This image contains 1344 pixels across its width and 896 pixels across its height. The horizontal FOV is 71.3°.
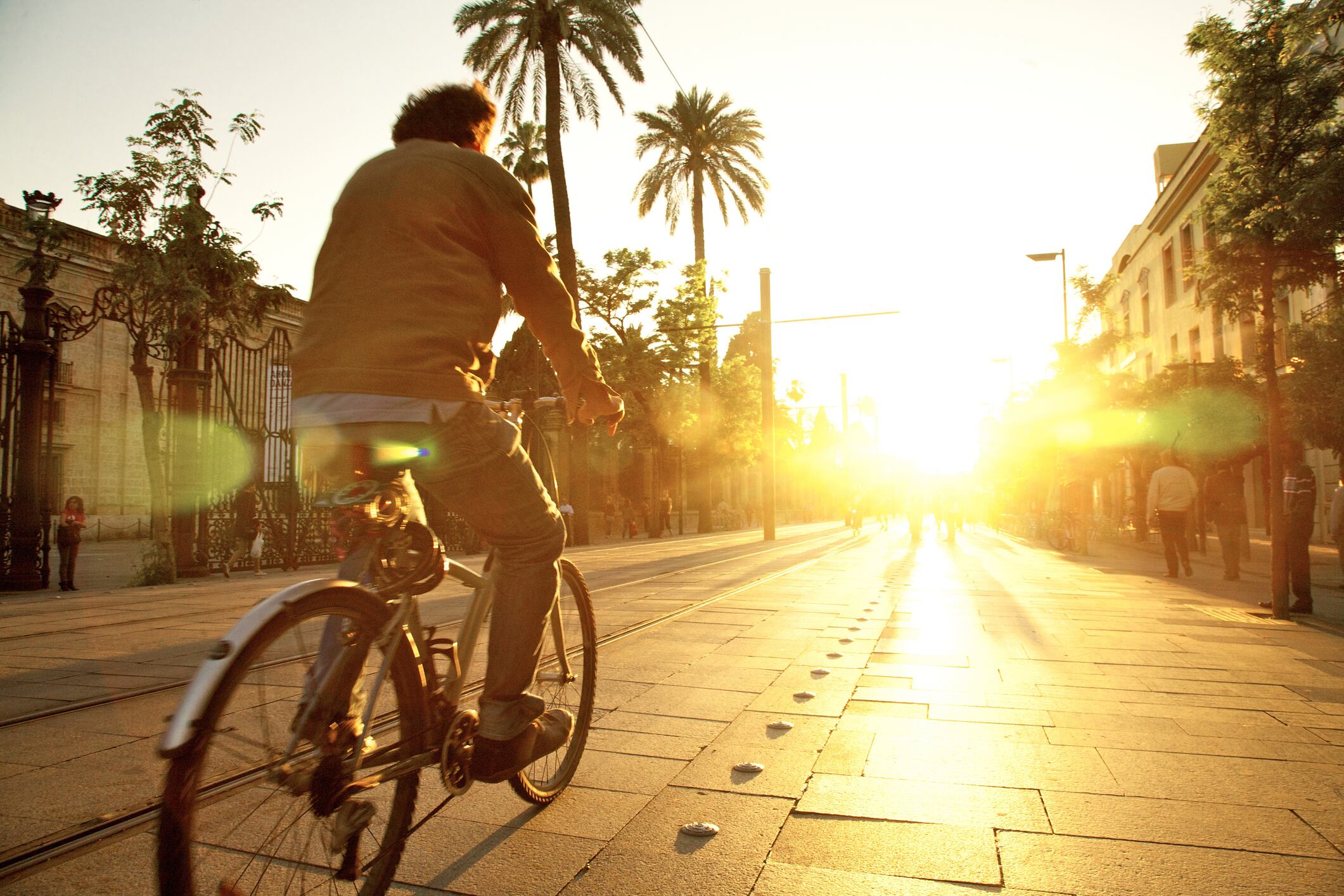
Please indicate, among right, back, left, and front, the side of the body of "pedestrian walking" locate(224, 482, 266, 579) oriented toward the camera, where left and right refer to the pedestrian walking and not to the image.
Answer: right

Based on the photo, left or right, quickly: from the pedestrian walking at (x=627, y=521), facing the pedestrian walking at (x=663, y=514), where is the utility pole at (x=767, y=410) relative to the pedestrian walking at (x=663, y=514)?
right

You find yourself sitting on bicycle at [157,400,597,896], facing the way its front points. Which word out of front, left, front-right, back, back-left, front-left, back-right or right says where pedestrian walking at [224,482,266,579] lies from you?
front-left

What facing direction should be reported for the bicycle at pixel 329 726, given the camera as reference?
facing away from the viewer and to the right of the viewer

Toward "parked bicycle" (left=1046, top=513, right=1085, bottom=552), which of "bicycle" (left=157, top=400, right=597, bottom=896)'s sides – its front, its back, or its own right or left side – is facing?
front

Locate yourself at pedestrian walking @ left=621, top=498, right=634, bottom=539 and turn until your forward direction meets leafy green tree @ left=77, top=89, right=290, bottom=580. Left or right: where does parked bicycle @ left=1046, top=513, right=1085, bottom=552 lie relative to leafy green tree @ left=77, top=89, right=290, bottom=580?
left

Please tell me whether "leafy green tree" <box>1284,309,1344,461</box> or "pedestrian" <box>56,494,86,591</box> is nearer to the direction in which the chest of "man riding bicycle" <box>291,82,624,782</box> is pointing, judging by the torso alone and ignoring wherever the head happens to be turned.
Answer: the leafy green tree

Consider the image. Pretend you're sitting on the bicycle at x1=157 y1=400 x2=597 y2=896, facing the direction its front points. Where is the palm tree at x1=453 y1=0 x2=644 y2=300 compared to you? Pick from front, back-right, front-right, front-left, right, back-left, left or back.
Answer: front-left

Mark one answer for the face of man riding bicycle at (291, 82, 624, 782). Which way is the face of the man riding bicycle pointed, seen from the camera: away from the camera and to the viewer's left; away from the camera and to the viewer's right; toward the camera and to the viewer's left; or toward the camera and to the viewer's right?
away from the camera and to the viewer's right

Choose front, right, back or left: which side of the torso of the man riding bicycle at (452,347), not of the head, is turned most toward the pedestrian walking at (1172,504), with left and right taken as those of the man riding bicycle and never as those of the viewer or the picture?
front

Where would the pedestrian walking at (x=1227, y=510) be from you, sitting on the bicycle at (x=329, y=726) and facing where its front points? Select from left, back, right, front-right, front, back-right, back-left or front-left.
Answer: front

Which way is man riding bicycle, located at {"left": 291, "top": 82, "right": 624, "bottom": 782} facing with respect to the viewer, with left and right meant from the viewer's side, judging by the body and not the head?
facing away from the viewer and to the right of the viewer
